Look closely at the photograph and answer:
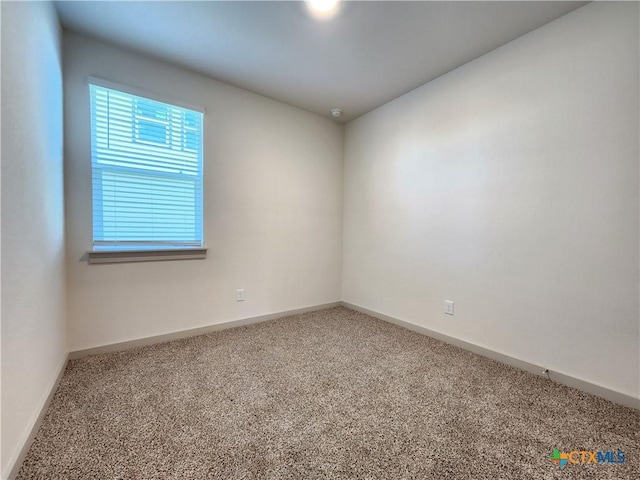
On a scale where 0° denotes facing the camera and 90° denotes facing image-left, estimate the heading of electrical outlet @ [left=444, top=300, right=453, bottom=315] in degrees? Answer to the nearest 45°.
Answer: approximately 45°

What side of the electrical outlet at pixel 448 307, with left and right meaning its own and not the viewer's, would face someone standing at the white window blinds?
front

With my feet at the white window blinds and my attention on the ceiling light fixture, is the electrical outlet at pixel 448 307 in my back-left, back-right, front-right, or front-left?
front-left

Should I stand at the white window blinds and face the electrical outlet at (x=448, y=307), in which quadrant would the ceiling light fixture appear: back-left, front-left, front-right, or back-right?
front-right
